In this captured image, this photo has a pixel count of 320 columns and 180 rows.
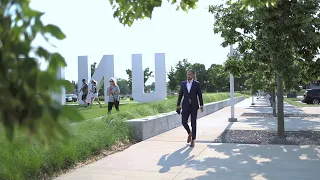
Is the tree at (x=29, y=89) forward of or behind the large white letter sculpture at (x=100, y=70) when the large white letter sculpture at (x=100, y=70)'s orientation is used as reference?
forward

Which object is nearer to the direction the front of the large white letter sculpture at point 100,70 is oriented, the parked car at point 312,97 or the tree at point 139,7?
the tree

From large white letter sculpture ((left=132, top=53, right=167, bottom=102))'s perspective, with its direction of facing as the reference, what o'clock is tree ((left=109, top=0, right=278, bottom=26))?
The tree is roughly at 12 o'clock from the large white letter sculpture.

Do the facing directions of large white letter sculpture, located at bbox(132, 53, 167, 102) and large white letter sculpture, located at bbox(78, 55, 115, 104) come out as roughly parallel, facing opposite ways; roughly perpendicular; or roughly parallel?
roughly parallel

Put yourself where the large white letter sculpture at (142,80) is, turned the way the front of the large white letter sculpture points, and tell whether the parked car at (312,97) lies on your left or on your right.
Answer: on your left

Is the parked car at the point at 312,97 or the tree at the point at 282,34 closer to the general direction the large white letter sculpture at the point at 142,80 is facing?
the tree

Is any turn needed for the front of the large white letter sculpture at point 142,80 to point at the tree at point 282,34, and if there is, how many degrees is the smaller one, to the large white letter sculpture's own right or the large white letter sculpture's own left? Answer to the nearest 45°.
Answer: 0° — it already faces it

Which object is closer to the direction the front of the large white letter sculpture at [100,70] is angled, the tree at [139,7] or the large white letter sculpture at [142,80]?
the tree

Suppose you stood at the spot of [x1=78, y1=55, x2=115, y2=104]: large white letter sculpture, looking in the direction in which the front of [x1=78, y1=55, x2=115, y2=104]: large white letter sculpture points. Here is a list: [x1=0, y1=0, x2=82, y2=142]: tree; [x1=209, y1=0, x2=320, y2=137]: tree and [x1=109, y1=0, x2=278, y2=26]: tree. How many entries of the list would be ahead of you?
3

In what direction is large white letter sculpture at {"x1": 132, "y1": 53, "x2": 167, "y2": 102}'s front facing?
toward the camera

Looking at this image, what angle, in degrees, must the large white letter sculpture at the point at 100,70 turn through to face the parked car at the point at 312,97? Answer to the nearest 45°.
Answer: approximately 90° to its left

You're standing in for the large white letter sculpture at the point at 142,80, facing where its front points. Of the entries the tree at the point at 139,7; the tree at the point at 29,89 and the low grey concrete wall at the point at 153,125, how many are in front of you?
3

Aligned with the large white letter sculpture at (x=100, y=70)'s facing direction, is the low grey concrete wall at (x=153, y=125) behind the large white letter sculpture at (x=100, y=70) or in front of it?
in front
